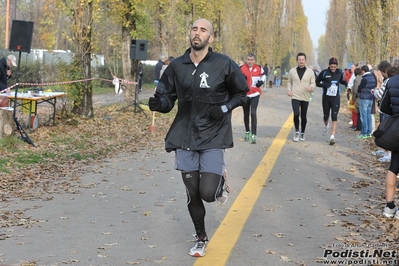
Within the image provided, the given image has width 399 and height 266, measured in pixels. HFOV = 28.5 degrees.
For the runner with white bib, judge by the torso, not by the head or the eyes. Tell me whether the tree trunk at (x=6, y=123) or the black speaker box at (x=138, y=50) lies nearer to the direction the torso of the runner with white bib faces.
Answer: the tree trunk

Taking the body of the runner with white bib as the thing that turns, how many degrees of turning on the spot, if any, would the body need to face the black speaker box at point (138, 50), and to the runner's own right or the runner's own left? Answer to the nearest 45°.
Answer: approximately 135° to the runner's own right

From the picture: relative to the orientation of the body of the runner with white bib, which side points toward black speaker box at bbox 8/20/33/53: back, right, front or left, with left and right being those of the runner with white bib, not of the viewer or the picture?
right

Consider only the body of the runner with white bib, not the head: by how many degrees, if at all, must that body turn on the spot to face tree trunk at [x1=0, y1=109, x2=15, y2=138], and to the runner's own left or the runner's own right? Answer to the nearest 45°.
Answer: approximately 45° to the runner's own right

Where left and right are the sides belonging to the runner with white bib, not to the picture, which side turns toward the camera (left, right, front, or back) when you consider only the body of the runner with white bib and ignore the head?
front
